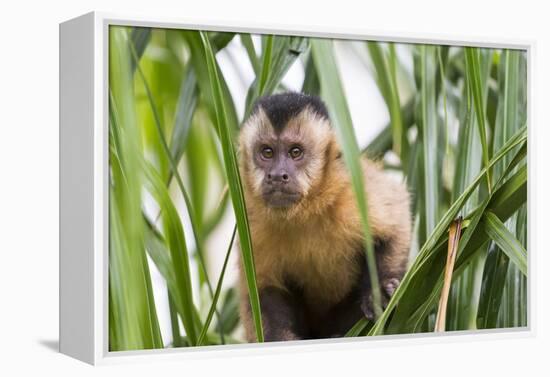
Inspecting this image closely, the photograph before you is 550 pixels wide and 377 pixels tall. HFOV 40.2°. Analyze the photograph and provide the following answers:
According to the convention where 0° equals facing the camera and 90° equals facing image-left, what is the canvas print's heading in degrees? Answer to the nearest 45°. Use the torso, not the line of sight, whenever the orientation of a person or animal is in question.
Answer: approximately 315°

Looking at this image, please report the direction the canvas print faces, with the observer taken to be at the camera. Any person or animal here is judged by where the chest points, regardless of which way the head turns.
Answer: facing the viewer and to the right of the viewer
